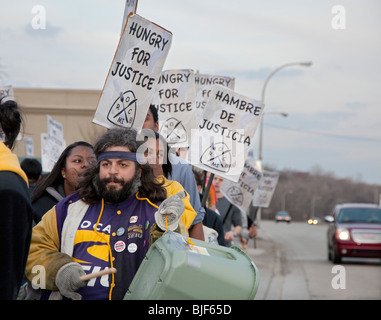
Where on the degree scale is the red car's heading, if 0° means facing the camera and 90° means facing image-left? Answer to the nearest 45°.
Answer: approximately 0°

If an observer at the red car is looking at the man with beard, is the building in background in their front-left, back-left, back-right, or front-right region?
back-right

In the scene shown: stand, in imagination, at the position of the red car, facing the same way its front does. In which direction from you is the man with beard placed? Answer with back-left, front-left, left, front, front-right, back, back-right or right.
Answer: front

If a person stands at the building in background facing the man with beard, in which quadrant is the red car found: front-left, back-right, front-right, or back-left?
front-left

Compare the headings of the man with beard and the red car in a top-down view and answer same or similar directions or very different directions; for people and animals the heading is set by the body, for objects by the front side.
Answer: same or similar directions

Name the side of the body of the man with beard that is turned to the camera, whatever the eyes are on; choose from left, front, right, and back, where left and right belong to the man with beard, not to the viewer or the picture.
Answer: front

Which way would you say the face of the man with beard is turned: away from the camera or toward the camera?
toward the camera

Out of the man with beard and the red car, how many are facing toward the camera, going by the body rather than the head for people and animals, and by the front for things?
2

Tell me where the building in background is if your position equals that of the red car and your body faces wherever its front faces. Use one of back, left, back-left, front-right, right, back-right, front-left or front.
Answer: back-right

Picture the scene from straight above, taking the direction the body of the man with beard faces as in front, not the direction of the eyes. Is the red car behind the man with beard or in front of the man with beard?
behind

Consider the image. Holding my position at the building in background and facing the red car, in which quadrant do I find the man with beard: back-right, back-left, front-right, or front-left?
front-right

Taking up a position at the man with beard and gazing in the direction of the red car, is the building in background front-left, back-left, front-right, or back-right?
front-left

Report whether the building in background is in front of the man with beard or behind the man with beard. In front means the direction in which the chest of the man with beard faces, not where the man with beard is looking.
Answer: behind
